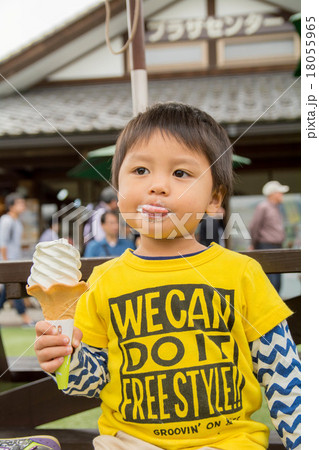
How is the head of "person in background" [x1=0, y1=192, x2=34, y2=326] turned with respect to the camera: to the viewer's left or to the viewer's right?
to the viewer's right

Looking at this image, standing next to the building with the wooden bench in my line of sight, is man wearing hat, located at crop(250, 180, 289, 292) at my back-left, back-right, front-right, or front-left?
front-left

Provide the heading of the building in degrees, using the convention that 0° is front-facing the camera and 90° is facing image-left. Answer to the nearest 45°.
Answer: approximately 0°

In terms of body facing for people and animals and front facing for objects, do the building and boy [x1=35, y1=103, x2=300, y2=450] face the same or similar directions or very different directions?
same or similar directions

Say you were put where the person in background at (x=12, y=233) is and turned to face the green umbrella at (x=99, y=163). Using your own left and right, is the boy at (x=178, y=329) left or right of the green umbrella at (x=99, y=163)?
right

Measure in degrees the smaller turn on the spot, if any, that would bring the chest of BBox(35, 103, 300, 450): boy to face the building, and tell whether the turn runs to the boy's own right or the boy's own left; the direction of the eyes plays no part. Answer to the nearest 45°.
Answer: approximately 180°

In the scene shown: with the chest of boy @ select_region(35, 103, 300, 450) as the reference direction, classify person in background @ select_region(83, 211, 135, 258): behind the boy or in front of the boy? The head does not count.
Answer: behind

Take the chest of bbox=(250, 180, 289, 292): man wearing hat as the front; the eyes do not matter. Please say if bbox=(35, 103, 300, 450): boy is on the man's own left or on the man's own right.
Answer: on the man's own right
